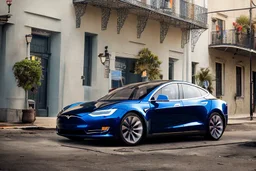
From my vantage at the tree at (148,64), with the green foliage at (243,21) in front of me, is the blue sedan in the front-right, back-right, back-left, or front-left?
back-right

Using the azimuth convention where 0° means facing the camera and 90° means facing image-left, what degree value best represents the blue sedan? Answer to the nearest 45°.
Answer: approximately 45°

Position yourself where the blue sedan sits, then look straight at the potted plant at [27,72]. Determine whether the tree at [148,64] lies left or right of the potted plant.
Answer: right

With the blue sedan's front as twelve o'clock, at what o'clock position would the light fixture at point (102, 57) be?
The light fixture is roughly at 4 o'clock from the blue sedan.

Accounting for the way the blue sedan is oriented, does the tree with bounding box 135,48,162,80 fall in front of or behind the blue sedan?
behind

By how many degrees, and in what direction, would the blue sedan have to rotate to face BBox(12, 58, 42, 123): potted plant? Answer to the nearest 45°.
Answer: approximately 90° to its right
